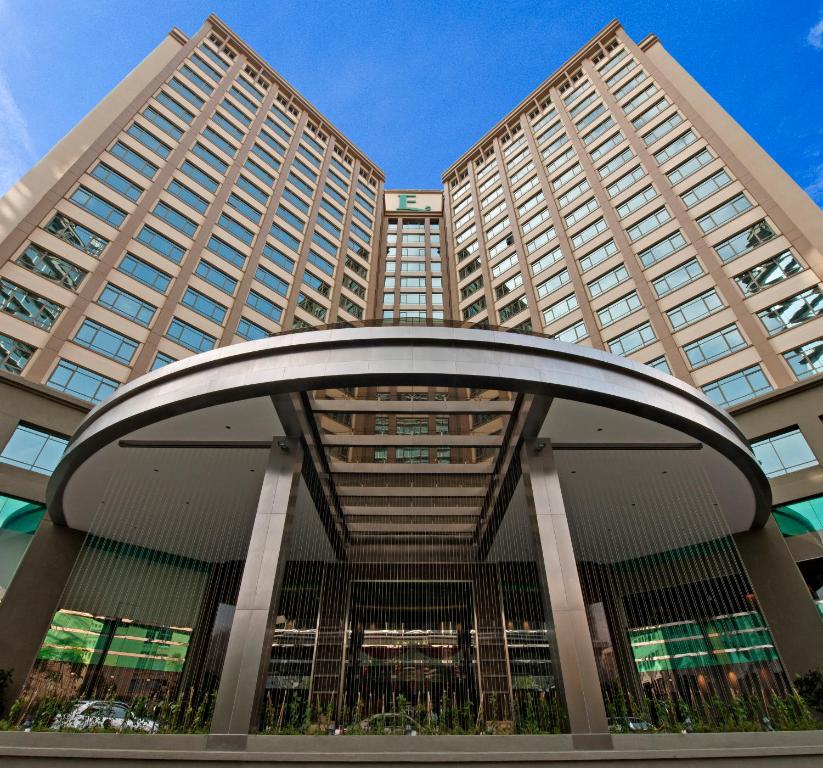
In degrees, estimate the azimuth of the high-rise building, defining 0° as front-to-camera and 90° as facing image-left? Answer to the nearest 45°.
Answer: approximately 0°
